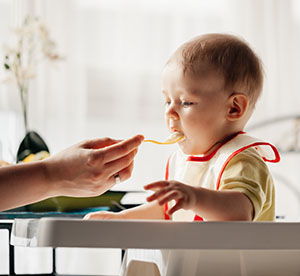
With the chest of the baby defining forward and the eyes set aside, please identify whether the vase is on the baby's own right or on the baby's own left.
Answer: on the baby's own right

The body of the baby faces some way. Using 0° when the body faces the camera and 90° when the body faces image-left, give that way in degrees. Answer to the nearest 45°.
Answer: approximately 45°
